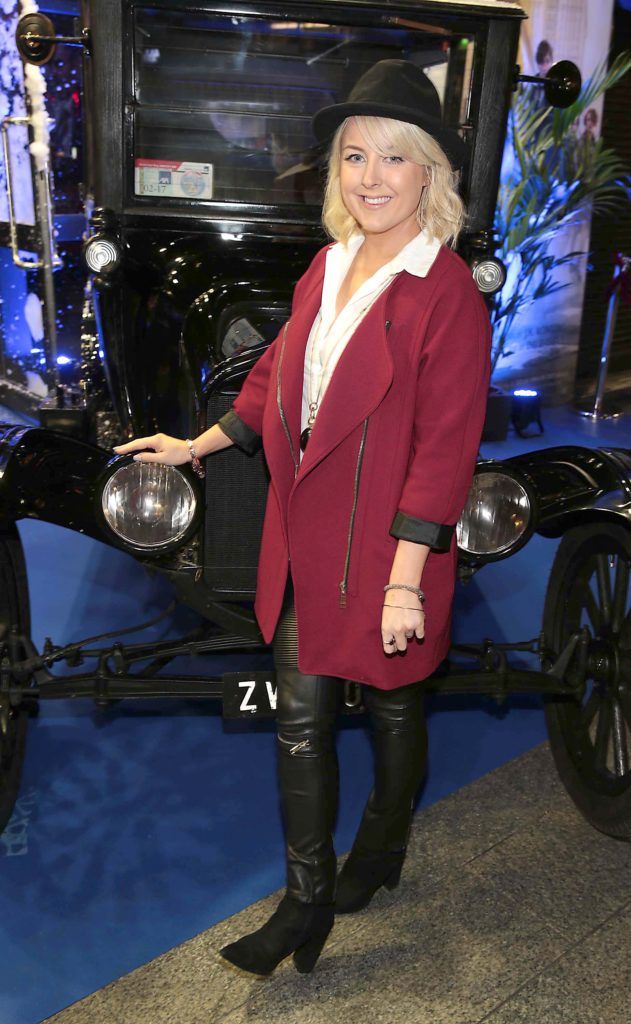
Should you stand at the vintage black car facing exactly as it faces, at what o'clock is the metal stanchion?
The metal stanchion is roughly at 7 o'clock from the vintage black car.

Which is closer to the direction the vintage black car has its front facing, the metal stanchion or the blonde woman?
the blonde woman

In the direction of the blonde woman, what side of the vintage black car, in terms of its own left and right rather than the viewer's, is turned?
front

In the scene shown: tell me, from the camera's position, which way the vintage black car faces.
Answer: facing the viewer

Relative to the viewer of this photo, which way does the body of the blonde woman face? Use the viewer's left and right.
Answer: facing the viewer and to the left of the viewer

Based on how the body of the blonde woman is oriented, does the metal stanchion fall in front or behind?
behind

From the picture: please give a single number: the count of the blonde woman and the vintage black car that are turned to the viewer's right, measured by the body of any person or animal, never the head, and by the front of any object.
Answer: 0
